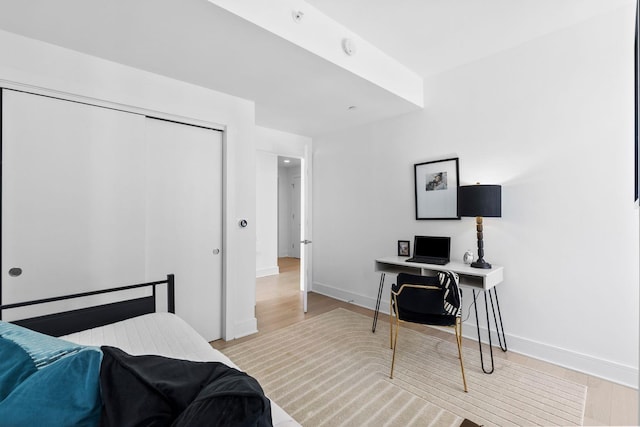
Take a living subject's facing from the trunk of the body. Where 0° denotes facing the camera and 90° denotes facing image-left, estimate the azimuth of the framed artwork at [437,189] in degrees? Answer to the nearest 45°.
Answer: approximately 45°

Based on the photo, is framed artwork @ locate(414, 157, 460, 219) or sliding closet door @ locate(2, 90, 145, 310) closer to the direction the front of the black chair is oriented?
the framed artwork

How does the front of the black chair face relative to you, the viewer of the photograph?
facing away from the viewer

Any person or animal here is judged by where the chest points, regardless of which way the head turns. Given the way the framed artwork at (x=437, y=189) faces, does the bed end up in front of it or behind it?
in front

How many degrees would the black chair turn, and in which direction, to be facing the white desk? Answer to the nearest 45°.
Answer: approximately 45° to its right

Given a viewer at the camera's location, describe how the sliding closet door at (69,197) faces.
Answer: facing the viewer and to the right of the viewer

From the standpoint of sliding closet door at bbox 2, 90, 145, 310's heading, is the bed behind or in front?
in front
